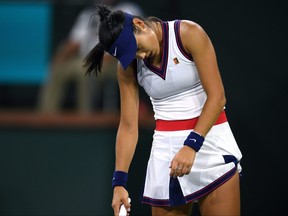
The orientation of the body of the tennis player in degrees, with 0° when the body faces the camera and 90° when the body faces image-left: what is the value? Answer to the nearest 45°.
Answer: approximately 45°
